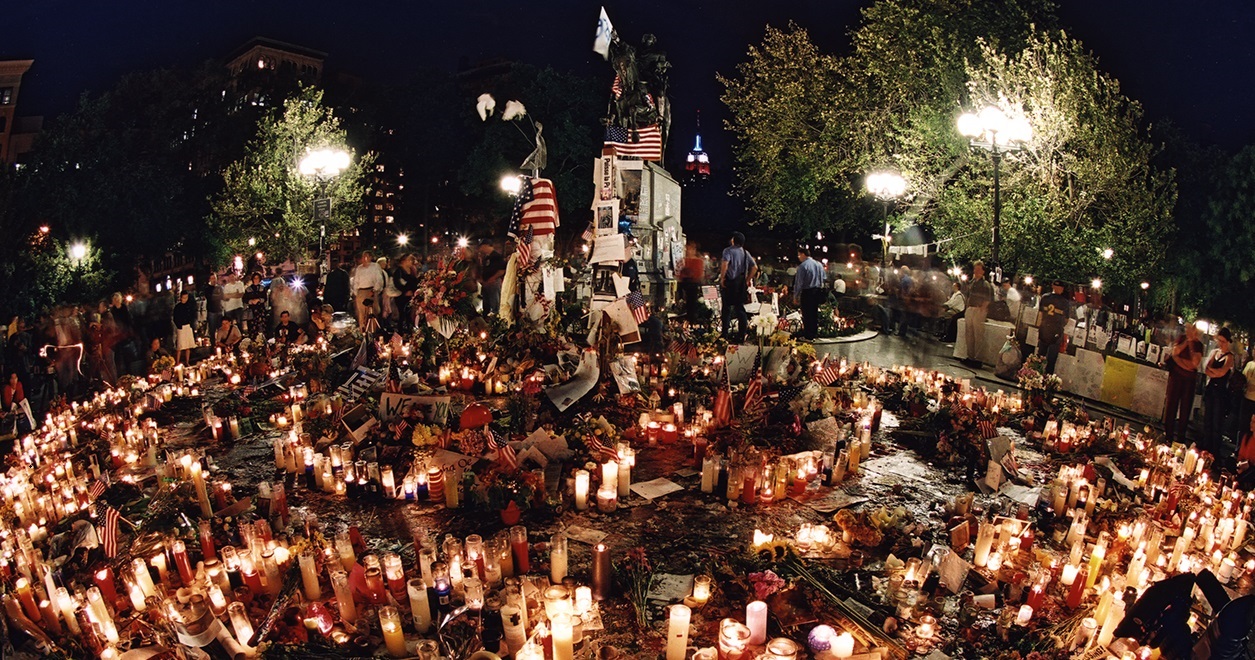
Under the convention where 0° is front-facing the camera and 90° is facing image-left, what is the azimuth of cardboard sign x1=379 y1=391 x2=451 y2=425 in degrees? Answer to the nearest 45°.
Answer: approximately 0°

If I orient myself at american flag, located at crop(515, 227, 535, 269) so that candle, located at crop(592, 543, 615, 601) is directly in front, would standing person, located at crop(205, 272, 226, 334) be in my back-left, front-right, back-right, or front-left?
back-right

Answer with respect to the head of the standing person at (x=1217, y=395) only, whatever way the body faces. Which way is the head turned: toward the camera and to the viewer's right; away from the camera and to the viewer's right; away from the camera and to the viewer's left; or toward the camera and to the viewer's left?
toward the camera and to the viewer's left

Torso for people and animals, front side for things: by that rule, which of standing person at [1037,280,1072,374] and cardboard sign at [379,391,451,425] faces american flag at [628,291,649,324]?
the standing person

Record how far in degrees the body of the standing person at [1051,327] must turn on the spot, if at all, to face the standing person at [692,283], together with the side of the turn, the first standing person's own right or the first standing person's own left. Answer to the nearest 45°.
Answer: approximately 90° to the first standing person's own left

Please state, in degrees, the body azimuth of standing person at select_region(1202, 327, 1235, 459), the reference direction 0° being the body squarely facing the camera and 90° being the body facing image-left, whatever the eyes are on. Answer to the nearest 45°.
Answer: approximately 45°

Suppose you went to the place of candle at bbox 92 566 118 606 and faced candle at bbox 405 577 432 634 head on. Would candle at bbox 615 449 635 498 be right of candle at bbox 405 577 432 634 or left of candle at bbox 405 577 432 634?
left

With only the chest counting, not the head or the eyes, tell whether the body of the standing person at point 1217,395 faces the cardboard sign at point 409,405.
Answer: yes

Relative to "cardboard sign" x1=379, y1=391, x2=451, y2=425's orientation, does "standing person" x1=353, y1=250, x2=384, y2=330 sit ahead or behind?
behind

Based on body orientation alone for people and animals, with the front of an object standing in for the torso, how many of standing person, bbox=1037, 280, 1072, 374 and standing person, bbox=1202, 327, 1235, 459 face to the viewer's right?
0

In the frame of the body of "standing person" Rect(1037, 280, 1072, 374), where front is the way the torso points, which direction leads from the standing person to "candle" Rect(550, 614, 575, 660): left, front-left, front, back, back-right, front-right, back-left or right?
front-left

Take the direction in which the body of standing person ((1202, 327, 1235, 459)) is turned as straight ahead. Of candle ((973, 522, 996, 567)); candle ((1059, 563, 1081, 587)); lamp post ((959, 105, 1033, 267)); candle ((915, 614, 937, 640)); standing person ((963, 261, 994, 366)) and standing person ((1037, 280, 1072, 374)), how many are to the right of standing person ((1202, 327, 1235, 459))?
3

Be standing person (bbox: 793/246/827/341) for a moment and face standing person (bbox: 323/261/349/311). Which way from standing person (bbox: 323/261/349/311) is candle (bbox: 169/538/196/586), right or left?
left

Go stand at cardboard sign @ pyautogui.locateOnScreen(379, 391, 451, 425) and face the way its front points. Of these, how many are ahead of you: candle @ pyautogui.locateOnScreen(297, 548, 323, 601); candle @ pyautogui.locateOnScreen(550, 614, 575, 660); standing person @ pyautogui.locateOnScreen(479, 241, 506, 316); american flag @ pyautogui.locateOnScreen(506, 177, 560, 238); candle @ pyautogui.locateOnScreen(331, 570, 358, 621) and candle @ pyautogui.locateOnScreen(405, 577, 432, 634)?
4

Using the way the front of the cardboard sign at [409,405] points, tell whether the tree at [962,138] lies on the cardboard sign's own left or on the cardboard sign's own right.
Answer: on the cardboard sign's own left
